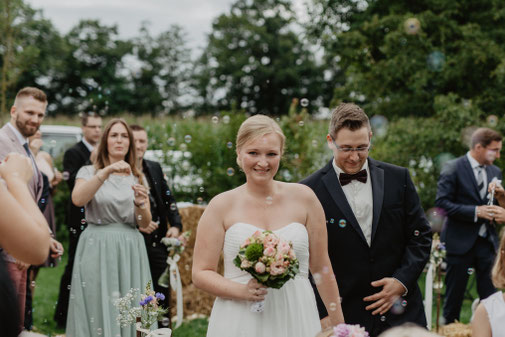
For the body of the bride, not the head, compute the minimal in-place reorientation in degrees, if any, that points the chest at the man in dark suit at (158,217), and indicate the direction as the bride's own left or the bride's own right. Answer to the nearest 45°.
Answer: approximately 180°

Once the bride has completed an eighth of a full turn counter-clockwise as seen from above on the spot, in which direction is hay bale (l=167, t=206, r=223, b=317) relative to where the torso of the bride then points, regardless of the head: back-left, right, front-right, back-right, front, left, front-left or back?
back-left

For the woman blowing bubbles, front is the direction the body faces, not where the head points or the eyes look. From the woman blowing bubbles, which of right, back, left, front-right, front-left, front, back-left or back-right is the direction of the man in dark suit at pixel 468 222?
front-left

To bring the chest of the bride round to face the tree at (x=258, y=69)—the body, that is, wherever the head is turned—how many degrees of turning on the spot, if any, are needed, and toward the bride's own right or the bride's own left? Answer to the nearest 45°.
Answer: approximately 180°

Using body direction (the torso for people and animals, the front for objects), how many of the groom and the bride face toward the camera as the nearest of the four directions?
2

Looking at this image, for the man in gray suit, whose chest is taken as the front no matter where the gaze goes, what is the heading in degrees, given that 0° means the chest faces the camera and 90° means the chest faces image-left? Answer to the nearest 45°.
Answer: approximately 315°

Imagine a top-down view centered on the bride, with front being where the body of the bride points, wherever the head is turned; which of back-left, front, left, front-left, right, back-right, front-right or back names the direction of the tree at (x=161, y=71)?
back

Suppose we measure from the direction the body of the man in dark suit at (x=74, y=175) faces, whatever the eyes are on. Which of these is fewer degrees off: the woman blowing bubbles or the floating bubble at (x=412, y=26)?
the woman blowing bubbles

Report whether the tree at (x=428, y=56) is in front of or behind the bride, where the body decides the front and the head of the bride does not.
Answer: behind

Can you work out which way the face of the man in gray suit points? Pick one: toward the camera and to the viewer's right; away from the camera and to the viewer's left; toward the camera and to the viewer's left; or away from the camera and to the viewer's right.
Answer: toward the camera and to the viewer's right

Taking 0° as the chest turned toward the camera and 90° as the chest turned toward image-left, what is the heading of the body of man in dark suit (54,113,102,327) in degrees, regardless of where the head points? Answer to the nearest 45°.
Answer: approximately 315°
